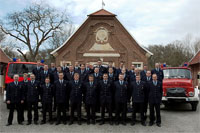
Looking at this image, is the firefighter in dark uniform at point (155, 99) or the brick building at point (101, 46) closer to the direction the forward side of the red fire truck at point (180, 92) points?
the firefighter in dark uniform

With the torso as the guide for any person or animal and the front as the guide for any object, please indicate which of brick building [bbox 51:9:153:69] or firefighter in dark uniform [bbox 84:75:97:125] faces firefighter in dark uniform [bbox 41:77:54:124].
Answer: the brick building

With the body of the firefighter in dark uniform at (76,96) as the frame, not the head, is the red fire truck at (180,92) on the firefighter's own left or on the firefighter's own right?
on the firefighter's own left

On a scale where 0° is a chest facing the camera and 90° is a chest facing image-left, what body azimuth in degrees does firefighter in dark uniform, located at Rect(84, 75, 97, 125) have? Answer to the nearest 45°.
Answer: approximately 0°

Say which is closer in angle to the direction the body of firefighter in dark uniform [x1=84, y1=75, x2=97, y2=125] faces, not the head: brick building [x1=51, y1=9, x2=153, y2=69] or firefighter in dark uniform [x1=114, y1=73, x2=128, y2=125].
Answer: the firefighter in dark uniform

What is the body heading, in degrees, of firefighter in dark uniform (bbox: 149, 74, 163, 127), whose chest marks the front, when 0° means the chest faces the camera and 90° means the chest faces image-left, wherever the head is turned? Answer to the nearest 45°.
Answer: approximately 0°

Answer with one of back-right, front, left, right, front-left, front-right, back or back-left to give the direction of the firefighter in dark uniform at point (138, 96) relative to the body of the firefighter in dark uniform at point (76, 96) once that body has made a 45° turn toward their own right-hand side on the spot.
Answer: back-left

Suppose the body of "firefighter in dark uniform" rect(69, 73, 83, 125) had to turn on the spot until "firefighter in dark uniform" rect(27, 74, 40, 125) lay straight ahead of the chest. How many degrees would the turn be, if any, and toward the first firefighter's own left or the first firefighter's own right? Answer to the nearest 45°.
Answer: approximately 90° to the first firefighter's own right
